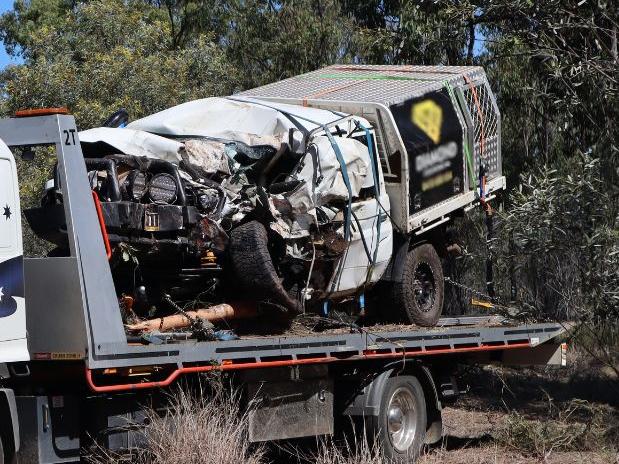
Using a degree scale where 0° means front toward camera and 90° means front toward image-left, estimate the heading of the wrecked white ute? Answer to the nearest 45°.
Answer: approximately 45°

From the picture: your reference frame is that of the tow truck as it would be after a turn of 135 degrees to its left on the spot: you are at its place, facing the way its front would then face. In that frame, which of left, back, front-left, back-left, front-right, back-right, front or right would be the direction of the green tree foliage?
left

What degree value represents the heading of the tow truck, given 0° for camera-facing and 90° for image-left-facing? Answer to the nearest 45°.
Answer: approximately 45°

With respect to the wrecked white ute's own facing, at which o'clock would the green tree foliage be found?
The green tree foliage is roughly at 4 o'clock from the wrecked white ute.
